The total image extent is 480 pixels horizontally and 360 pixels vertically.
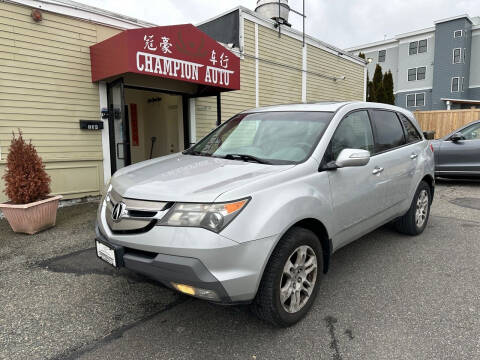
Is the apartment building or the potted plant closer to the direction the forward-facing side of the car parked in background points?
the potted plant

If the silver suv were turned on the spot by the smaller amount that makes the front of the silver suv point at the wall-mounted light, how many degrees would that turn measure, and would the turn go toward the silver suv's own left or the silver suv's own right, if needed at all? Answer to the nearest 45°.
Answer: approximately 90° to the silver suv's own right

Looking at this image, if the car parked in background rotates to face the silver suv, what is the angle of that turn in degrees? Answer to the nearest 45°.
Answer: approximately 90° to its left

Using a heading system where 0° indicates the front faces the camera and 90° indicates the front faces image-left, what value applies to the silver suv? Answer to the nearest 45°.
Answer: approximately 45°

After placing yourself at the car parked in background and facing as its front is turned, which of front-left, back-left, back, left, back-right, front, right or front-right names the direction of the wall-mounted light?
front-left

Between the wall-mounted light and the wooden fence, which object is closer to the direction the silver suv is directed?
the wall-mounted light

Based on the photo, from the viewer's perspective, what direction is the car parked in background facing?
to the viewer's left

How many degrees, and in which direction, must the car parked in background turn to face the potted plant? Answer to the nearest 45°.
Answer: approximately 45° to its left

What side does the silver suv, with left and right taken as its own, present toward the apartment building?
back

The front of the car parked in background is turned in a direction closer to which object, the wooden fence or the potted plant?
the potted plant

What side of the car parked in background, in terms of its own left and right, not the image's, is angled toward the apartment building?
right

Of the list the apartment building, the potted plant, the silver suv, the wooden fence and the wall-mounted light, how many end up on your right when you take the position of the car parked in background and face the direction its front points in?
2

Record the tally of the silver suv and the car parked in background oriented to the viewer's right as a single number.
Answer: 0
